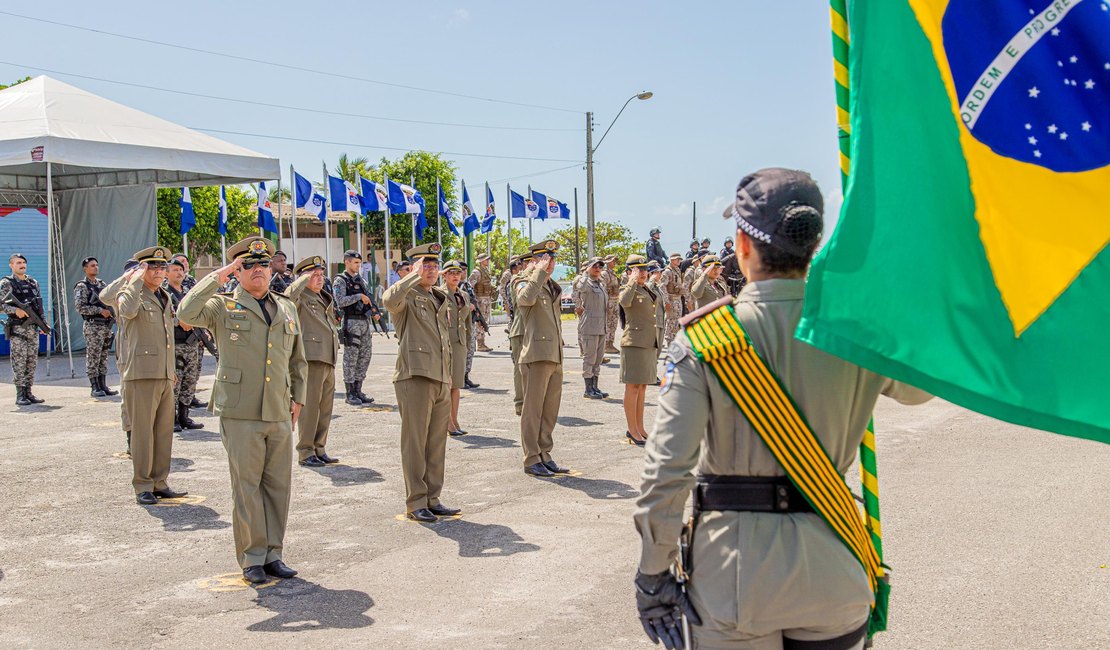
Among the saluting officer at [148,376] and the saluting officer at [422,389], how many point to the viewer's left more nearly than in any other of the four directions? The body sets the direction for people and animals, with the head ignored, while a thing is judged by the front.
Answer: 0

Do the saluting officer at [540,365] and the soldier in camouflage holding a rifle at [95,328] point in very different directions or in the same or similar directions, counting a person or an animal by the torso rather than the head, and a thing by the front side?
same or similar directions

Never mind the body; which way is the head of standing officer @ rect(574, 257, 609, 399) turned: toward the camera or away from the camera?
toward the camera

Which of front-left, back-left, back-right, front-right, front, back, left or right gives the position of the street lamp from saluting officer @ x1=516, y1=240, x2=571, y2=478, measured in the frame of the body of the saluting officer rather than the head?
back-left

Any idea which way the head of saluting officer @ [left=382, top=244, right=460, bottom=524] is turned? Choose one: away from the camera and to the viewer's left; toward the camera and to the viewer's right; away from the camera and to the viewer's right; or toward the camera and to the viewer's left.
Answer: toward the camera and to the viewer's right

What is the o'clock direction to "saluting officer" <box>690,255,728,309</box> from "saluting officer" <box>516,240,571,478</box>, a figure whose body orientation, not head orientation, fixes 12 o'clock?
"saluting officer" <box>690,255,728,309</box> is roughly at 8 o'clock from "saluting officer" <box>516,240,571,478</box>.

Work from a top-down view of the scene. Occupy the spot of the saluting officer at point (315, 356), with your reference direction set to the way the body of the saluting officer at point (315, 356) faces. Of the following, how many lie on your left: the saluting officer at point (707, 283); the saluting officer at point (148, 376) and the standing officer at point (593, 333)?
2

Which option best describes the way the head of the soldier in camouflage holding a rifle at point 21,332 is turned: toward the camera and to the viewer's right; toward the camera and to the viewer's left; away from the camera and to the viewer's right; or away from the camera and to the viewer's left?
toward the camera and to the viewer's right

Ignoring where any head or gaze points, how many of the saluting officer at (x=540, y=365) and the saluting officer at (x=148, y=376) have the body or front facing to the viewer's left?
0

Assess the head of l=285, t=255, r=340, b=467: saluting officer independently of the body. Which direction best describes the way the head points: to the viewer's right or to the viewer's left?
to the viewer's right

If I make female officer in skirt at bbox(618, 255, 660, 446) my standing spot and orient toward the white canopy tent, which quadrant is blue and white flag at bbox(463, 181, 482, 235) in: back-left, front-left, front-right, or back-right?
front-right

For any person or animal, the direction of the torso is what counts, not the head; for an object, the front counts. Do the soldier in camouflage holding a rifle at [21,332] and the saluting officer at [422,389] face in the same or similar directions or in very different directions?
same or similar directions

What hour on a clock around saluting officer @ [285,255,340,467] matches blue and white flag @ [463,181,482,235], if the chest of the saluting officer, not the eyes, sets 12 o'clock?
The blue and white flag is roughly at 8 o'clock from the saluting officer.

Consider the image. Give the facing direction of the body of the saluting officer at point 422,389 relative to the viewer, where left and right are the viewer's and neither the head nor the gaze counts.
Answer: facing the viewer and to the right of the viewer

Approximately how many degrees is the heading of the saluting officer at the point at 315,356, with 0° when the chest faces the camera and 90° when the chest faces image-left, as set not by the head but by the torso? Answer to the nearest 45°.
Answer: approximately 315°

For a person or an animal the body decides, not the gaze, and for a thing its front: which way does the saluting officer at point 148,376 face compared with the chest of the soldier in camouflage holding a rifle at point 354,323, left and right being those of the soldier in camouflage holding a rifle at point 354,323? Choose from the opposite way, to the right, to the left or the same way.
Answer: the same way
